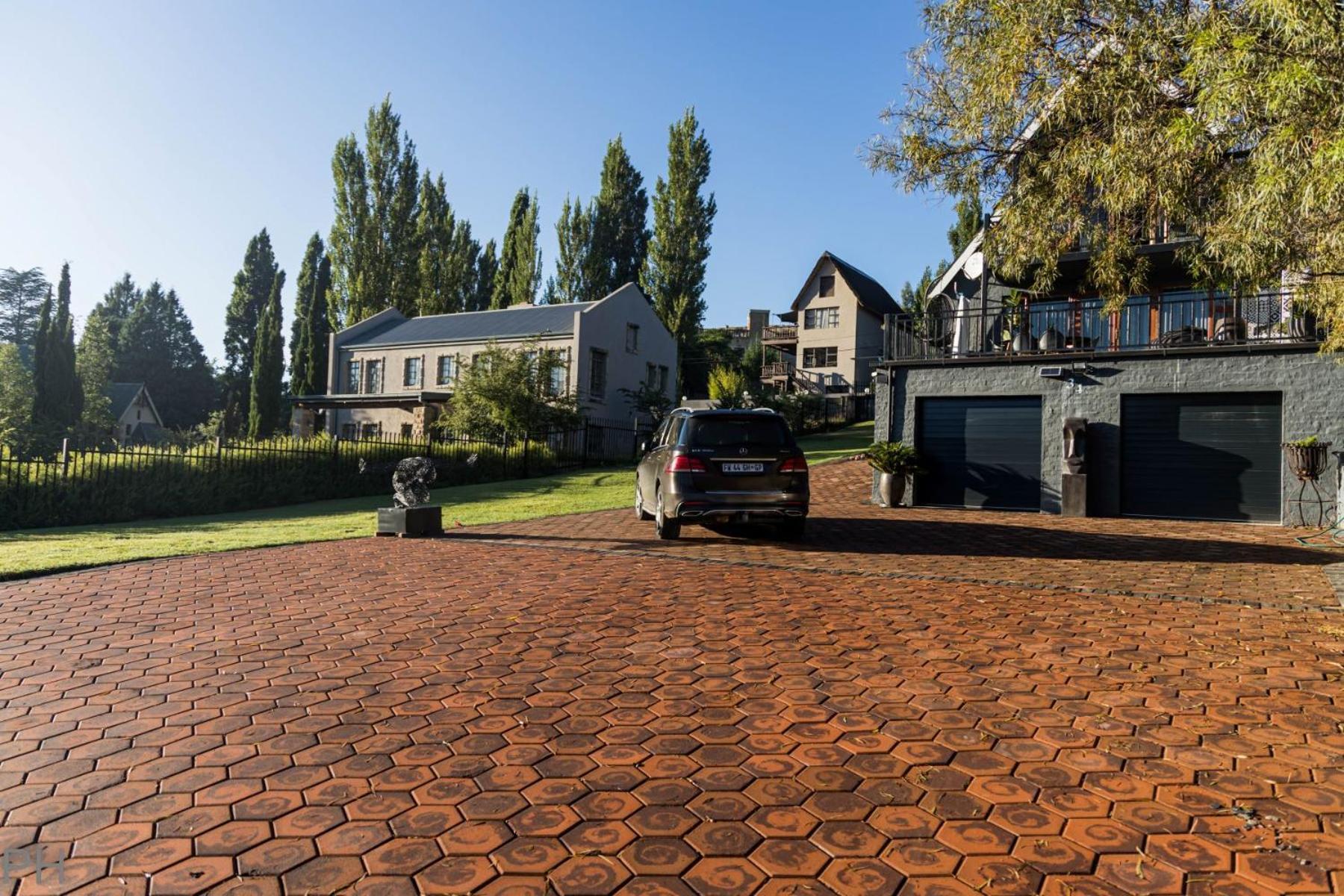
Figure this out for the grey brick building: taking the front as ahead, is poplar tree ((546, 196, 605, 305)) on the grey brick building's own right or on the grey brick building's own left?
on the grey brick building's own right

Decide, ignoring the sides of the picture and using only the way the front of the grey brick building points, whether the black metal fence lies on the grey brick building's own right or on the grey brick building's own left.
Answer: on the grey brick building's own right

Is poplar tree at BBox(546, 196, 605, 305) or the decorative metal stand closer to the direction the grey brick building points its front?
the decorative metal stand

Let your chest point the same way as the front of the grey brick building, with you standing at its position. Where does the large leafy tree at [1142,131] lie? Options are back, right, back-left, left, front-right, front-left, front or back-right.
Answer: front

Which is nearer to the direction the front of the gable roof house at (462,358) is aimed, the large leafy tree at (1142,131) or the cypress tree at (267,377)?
the large leafy tree

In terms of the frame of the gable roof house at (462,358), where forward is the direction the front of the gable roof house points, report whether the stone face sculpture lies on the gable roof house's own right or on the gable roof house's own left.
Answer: on the gable roof house's own left

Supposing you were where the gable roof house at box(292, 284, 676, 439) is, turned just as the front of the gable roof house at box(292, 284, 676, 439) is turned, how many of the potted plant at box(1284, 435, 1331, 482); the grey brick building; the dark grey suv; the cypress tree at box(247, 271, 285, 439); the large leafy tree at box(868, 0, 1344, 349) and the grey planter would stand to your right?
1

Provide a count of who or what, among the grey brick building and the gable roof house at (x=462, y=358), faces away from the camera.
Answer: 0

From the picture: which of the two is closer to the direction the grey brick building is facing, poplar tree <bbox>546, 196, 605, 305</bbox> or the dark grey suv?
the dark grey suv

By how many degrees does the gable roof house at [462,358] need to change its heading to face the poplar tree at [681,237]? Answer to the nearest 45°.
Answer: approximately 180°

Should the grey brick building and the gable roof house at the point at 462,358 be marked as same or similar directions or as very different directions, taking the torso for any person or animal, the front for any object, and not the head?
same or similar directions

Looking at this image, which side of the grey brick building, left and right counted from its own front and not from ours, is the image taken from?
front

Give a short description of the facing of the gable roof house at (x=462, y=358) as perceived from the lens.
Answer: facing the viewer and to the left of the viewer

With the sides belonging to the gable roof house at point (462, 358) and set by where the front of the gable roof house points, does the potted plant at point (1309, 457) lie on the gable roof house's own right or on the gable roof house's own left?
on the gable roof house's own left
